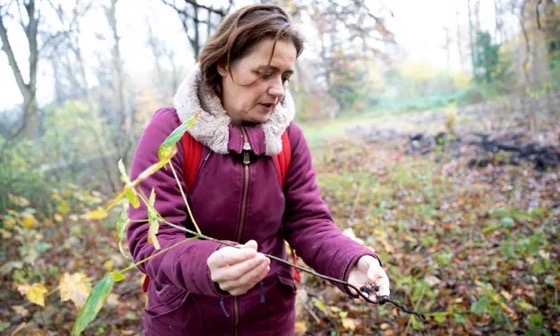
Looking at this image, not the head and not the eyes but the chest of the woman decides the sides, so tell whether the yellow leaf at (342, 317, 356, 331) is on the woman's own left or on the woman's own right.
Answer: on the woman's own left

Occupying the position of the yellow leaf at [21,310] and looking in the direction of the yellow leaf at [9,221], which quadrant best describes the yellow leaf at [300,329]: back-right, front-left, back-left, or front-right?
back-right

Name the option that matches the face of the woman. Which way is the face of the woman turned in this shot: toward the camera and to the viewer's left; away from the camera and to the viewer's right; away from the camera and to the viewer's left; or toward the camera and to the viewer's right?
toward the camera and to the viewer's right

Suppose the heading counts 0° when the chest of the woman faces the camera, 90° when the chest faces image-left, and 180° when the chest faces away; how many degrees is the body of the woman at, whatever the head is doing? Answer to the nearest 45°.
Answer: approximately 315°

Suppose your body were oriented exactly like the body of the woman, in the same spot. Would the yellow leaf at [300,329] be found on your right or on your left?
on your left

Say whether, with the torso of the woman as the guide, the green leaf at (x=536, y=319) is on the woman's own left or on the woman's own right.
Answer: on the woman's own left

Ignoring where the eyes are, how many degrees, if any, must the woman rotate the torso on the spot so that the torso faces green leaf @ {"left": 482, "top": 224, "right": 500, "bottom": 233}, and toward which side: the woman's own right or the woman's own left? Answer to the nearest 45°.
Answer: approximately 90° to the woman's own left

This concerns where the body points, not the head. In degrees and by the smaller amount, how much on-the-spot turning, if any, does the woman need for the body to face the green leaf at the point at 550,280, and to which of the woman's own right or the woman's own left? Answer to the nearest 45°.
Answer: approximately 90° to the woman's own left
